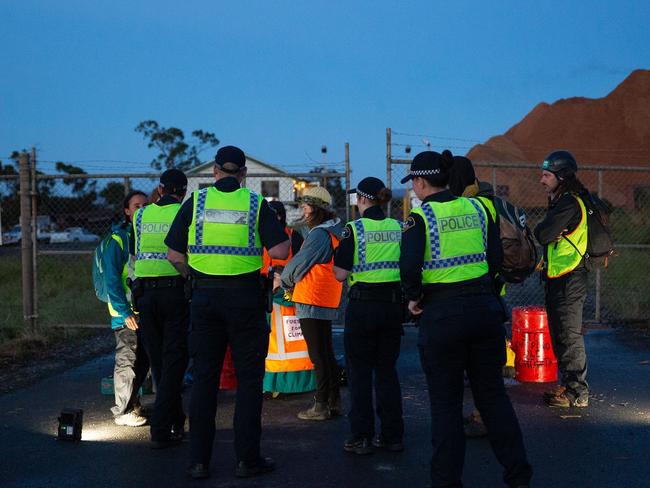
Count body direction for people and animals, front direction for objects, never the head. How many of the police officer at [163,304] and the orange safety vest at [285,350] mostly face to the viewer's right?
0

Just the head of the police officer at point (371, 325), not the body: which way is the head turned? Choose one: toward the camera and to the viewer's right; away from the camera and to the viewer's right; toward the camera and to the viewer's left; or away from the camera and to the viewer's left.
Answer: away from the camera and to the viewer's left

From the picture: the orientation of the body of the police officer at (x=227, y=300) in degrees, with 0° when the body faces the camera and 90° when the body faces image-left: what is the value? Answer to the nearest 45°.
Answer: approximately 180°

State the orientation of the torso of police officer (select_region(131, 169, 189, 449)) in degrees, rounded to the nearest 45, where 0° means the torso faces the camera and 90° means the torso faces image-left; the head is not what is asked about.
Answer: approximately 180°

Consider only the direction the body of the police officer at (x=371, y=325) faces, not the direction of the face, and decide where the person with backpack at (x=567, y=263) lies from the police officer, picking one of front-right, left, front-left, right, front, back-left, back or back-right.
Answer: right

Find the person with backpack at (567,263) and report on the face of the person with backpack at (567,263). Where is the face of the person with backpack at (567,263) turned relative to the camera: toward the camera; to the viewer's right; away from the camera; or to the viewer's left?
to the viewer's left

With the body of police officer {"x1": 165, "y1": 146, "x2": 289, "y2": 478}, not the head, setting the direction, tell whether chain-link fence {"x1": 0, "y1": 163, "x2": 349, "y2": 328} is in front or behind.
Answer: in front

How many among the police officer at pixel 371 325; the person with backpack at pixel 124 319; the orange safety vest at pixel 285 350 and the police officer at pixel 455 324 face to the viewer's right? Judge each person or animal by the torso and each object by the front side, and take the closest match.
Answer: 1

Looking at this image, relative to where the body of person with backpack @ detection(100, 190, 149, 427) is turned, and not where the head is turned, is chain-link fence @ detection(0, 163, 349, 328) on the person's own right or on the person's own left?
on the person's own left

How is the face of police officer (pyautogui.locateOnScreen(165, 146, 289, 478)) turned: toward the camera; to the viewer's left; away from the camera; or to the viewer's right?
away from the camera

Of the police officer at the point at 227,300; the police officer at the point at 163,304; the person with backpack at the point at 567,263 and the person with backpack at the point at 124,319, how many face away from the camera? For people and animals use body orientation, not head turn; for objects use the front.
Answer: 2

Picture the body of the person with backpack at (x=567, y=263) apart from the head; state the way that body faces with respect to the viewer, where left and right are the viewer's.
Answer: facing to the left of the viewer

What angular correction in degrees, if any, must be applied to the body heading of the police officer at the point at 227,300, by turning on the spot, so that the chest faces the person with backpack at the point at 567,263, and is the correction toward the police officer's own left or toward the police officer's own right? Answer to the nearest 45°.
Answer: approximately 45° to the police officer's own right

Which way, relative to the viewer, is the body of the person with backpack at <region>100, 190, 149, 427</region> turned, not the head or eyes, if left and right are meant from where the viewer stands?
facing to the right of the viewer
